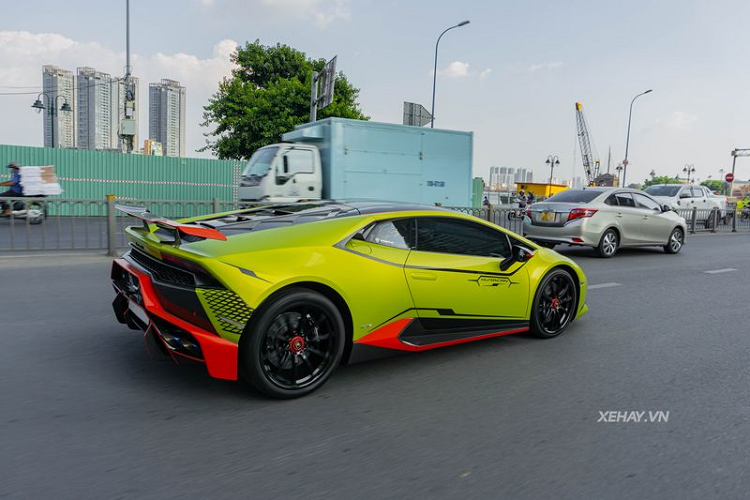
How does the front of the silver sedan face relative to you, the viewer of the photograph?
facing away from the viewer and to the right of the viewer

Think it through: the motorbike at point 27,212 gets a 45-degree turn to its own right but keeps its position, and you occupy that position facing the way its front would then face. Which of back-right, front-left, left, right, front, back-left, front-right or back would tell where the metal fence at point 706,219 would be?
back-right

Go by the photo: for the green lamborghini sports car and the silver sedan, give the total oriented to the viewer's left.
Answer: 0

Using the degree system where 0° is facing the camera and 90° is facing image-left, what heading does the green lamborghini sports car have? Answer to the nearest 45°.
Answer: approximately 225°

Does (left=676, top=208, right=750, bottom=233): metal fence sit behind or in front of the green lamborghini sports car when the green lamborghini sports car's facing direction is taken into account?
in front

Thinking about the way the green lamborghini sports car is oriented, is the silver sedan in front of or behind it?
in front

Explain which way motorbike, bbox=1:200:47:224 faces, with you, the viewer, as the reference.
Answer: facing to the left of the viewer

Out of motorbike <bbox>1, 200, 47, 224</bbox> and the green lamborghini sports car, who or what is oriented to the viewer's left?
the motorbike

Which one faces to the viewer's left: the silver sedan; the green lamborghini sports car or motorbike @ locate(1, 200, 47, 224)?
the motorbike

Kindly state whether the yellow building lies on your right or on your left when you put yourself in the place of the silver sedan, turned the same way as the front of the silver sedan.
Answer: on your left

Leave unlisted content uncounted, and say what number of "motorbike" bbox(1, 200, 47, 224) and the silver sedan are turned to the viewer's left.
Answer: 1
